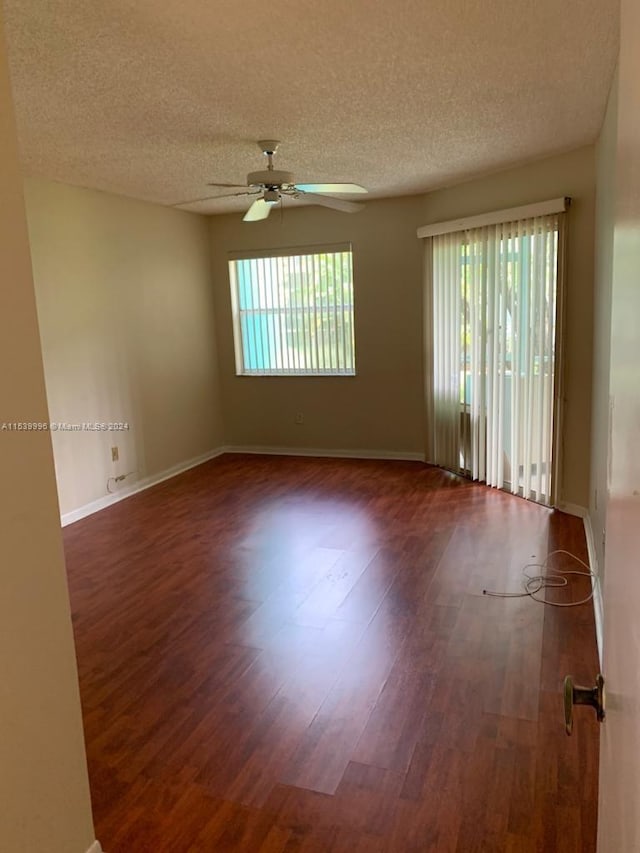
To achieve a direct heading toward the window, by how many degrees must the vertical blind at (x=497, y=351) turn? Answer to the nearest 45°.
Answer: approximately 90° to its right

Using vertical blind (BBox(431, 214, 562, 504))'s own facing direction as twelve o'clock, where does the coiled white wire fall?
The coiled white wire is roughly at 10 o'clock from the vertical blind.

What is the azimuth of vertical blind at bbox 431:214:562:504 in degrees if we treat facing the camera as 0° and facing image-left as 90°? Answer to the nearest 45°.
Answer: approximately 45°

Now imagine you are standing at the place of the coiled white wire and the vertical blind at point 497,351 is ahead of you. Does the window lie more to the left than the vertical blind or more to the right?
left
